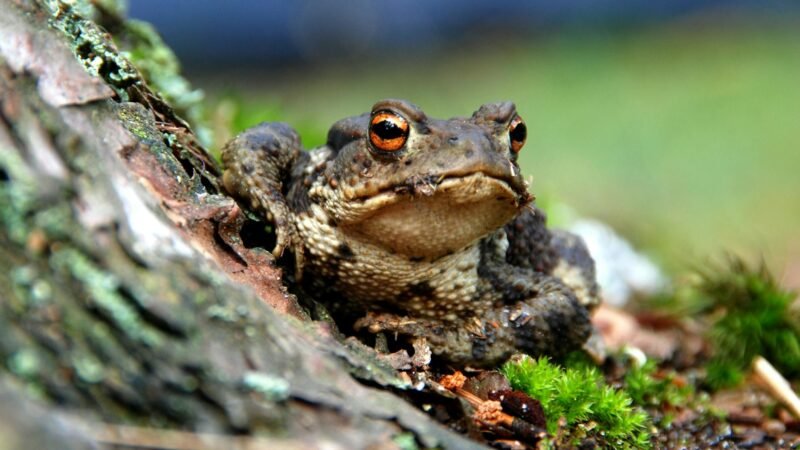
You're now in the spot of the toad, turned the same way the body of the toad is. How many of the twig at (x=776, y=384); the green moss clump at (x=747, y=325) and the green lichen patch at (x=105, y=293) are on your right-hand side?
1

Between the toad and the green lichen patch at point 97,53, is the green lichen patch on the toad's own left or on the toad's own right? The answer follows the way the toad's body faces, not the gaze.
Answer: on the toad's own right

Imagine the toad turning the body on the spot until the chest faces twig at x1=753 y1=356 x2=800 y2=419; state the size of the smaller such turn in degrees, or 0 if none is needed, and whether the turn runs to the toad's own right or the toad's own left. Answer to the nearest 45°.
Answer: approximately 90° to the toad's own left

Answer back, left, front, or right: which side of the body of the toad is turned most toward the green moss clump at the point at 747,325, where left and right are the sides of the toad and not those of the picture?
left

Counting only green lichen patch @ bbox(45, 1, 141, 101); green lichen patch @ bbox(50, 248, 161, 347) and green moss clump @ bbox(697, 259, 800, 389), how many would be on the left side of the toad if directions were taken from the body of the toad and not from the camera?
1

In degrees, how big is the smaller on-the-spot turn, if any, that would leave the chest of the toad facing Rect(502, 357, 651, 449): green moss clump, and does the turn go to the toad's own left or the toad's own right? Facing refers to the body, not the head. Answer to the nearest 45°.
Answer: approximately 45° to the toad's own left

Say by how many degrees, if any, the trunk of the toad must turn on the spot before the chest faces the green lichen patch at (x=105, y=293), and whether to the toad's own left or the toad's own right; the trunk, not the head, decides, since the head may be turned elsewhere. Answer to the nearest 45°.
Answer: approximately 90° to the toad's own right
